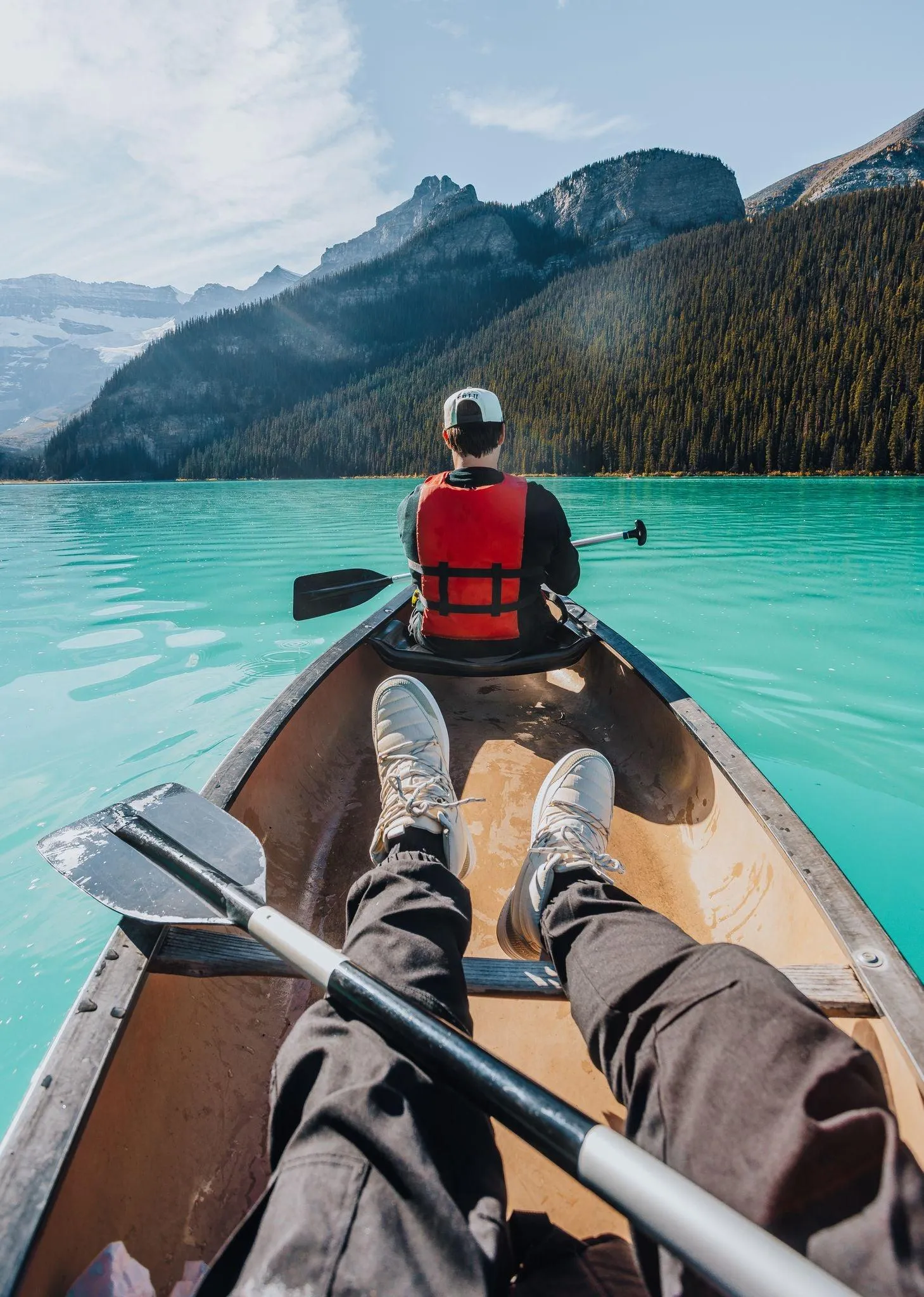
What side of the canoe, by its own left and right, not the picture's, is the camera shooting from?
back

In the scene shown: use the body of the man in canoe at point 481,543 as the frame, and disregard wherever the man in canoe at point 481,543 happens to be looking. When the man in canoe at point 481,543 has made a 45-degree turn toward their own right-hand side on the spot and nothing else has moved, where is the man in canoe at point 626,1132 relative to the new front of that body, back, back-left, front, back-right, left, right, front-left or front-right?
back-right

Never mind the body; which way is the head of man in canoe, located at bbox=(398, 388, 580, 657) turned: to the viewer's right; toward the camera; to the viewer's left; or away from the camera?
away from the camera

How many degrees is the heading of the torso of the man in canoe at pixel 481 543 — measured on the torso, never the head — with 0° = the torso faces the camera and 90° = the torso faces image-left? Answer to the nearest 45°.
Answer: approximately 180°

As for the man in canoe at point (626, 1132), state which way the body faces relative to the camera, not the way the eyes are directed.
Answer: away from the camera
